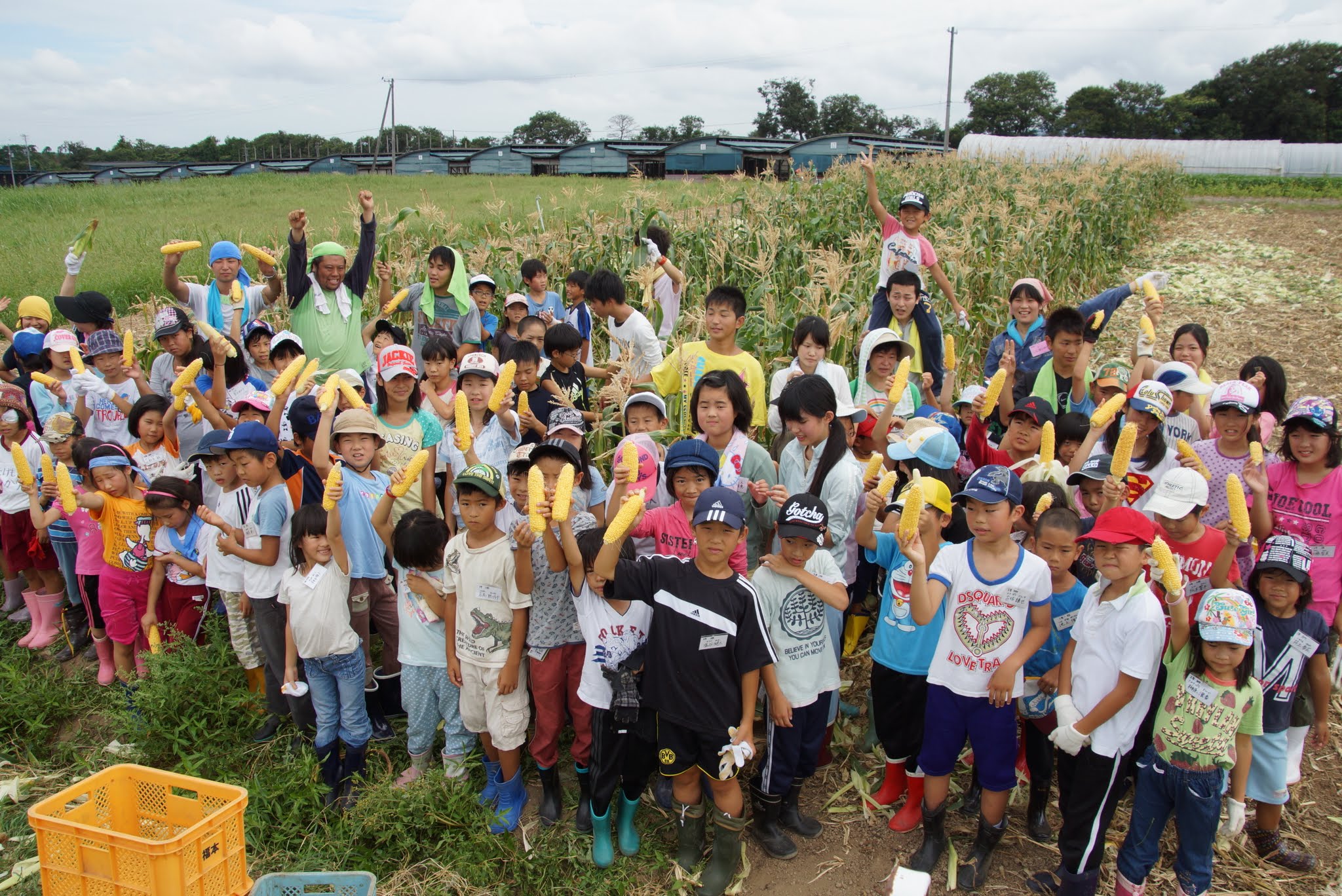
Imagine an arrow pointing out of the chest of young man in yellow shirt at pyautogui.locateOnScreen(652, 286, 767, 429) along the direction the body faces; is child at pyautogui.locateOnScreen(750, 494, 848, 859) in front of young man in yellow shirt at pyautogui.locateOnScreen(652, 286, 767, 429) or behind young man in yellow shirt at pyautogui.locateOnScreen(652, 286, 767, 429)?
in front

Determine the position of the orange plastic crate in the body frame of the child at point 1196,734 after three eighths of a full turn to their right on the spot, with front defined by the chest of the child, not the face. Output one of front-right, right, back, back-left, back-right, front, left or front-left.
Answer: left

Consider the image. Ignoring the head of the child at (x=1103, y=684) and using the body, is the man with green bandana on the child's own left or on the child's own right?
on the child's own right

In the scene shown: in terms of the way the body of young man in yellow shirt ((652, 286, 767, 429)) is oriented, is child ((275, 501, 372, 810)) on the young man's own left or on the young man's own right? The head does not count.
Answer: on the young man's own right

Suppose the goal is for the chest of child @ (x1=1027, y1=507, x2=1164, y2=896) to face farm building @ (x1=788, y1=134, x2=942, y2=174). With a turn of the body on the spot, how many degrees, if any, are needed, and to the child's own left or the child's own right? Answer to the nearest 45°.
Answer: approximately 135° to the child's own right

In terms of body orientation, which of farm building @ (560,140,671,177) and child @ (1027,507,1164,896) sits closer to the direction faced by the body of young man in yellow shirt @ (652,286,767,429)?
the child

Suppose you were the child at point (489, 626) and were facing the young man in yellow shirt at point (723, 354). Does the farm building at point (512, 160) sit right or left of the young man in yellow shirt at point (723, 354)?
left

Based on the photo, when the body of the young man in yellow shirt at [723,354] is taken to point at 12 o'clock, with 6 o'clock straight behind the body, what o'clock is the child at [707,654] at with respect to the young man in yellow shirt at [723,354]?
the child at [707,654] is roughly at 12 o'clock from the young man in yellow shirt at [723,354].

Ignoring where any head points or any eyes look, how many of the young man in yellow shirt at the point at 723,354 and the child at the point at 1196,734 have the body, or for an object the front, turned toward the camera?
2

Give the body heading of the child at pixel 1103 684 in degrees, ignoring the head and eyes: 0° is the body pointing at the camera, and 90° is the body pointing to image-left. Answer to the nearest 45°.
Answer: approximately 45°

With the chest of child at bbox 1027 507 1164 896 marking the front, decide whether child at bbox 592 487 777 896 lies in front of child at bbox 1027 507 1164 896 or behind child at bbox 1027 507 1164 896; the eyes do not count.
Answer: in front
